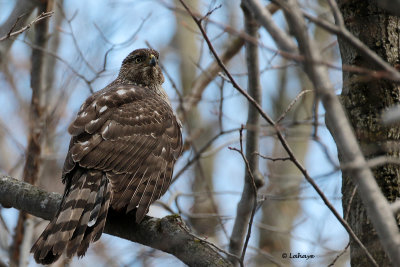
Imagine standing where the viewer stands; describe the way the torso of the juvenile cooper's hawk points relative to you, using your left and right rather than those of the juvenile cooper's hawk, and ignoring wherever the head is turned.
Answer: facing away from the viewer and to the right of the viewer

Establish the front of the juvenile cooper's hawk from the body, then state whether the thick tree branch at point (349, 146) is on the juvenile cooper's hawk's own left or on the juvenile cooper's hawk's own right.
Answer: on the juvenile cooper's hawk's own right

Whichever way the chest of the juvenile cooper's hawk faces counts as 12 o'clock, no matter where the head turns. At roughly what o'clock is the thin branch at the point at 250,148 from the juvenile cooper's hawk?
The thin branch is roughly at 2 o'clock from the juvenile cooper's hawk.

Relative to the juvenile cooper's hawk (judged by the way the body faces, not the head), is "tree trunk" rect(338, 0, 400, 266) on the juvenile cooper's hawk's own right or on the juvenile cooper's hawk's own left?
on the juvenile cooper's hawk's own right
